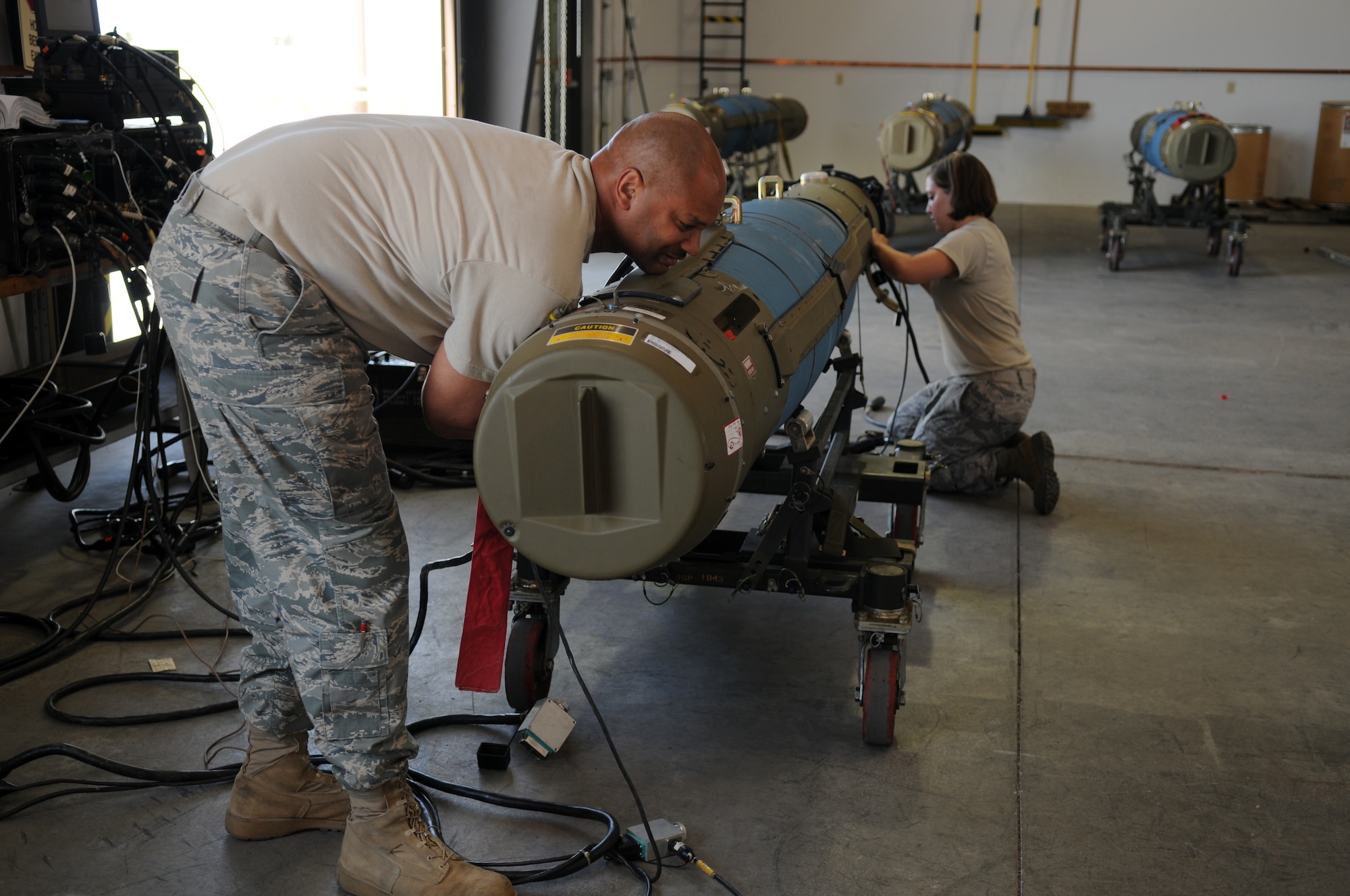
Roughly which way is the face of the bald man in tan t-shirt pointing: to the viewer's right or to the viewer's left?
to the viewer's right

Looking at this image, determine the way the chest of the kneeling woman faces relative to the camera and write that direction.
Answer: to the viewer's left

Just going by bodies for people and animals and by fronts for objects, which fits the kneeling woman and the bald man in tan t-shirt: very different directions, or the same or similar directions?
very different directions

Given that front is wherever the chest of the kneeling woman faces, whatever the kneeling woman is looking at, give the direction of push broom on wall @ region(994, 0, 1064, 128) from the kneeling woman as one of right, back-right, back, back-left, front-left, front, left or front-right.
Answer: right

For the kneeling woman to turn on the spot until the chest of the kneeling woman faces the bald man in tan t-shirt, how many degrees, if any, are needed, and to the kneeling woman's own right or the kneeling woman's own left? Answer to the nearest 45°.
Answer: approximately 90° to the kneeling woman's own left

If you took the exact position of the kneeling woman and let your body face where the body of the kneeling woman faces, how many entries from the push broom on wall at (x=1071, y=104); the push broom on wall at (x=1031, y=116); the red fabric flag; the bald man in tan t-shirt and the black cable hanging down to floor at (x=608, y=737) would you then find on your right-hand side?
2

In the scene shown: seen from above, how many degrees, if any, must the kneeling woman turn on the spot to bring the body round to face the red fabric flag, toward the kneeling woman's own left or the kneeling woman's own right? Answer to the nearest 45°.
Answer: approximately 90° to the kneeling woman's own left

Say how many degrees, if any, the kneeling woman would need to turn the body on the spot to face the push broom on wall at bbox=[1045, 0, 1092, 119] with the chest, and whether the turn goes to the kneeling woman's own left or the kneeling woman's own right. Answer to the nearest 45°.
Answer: approximately 90° to the kneeling woman's own right

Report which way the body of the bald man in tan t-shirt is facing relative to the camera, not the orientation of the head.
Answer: to the viewer's right

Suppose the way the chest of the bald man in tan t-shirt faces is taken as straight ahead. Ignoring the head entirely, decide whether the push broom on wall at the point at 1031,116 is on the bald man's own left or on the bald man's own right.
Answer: on the bald man's own left
